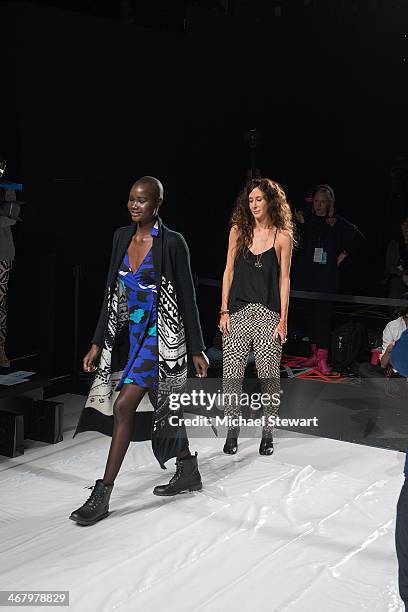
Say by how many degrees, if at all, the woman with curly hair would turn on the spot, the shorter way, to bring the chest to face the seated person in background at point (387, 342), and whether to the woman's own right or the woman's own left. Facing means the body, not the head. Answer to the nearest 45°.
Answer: approximately 135° to the woman's own left

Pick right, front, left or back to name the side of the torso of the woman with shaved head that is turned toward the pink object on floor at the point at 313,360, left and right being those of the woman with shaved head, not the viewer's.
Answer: back

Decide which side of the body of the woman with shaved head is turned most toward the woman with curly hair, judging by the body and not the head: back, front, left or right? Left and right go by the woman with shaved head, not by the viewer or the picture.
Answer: back

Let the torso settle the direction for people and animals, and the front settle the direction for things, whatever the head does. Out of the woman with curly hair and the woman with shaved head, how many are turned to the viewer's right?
0

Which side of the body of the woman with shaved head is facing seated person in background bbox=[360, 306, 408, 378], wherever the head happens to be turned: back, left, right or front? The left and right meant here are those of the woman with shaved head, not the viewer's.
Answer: back

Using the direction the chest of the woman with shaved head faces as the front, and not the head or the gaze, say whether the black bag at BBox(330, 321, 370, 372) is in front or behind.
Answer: behind

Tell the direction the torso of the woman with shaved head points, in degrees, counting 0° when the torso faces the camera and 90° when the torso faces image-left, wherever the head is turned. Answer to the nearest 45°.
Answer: approximately 45°

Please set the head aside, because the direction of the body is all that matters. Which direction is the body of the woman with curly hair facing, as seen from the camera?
toward the camera

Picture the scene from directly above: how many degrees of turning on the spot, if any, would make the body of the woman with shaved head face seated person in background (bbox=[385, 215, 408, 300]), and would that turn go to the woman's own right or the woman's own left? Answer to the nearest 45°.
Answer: approximately 180°

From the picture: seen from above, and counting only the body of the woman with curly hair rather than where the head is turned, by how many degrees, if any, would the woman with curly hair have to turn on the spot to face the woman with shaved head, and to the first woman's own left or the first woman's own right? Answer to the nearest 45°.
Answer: approximately 45° to the first woman's own right
